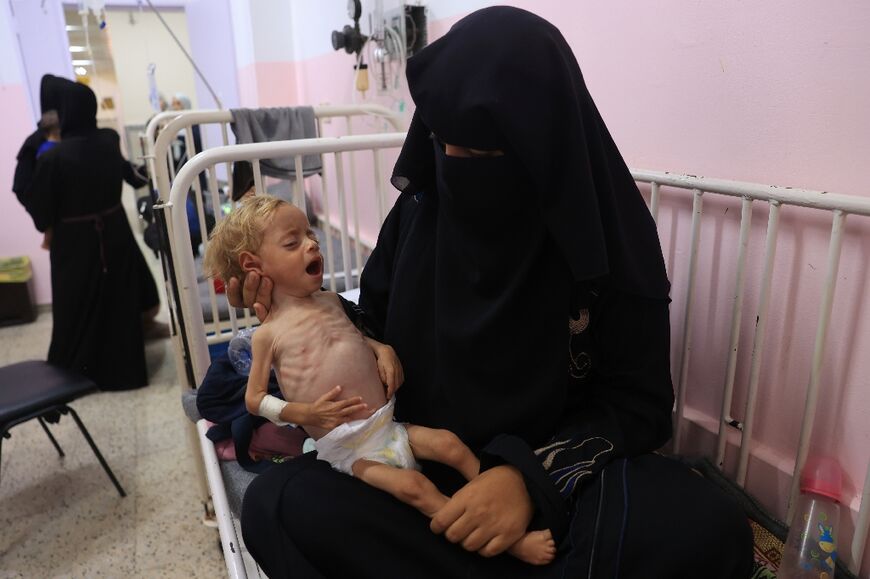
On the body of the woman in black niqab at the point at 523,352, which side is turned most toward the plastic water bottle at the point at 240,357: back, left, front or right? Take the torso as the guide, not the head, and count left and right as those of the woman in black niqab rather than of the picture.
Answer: right

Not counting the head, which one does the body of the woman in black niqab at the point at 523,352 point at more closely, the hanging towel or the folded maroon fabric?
the folded maroon fabric

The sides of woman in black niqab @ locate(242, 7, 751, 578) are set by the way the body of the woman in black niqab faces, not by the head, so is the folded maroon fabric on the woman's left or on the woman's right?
on the woman's right

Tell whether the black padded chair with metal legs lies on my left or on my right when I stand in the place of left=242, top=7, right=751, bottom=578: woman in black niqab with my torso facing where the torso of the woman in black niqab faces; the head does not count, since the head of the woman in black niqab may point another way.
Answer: on my right

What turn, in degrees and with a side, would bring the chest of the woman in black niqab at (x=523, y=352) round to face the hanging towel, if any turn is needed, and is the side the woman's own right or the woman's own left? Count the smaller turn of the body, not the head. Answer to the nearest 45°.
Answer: approximately 90° to the woman's own right

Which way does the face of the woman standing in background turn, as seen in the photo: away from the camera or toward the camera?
away from the camera

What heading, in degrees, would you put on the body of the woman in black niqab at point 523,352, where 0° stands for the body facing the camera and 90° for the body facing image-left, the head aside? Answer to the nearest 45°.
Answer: approximately 45°
